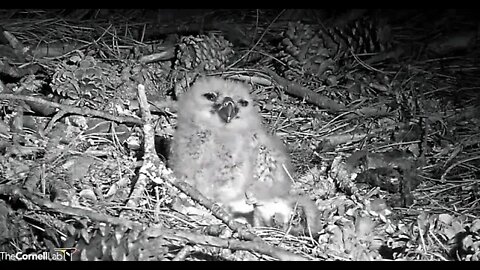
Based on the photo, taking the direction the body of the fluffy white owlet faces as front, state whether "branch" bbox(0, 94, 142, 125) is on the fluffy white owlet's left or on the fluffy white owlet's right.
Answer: on the fluffy white owlet's right

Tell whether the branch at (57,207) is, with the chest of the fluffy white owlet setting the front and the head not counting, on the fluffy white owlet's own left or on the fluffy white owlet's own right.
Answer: on the fluffy white owlet's own right

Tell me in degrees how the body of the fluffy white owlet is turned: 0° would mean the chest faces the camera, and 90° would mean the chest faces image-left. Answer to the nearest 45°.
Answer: approximately 0°

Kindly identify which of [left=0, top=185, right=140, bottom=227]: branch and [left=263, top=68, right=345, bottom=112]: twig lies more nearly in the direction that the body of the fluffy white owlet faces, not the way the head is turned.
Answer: the branch
